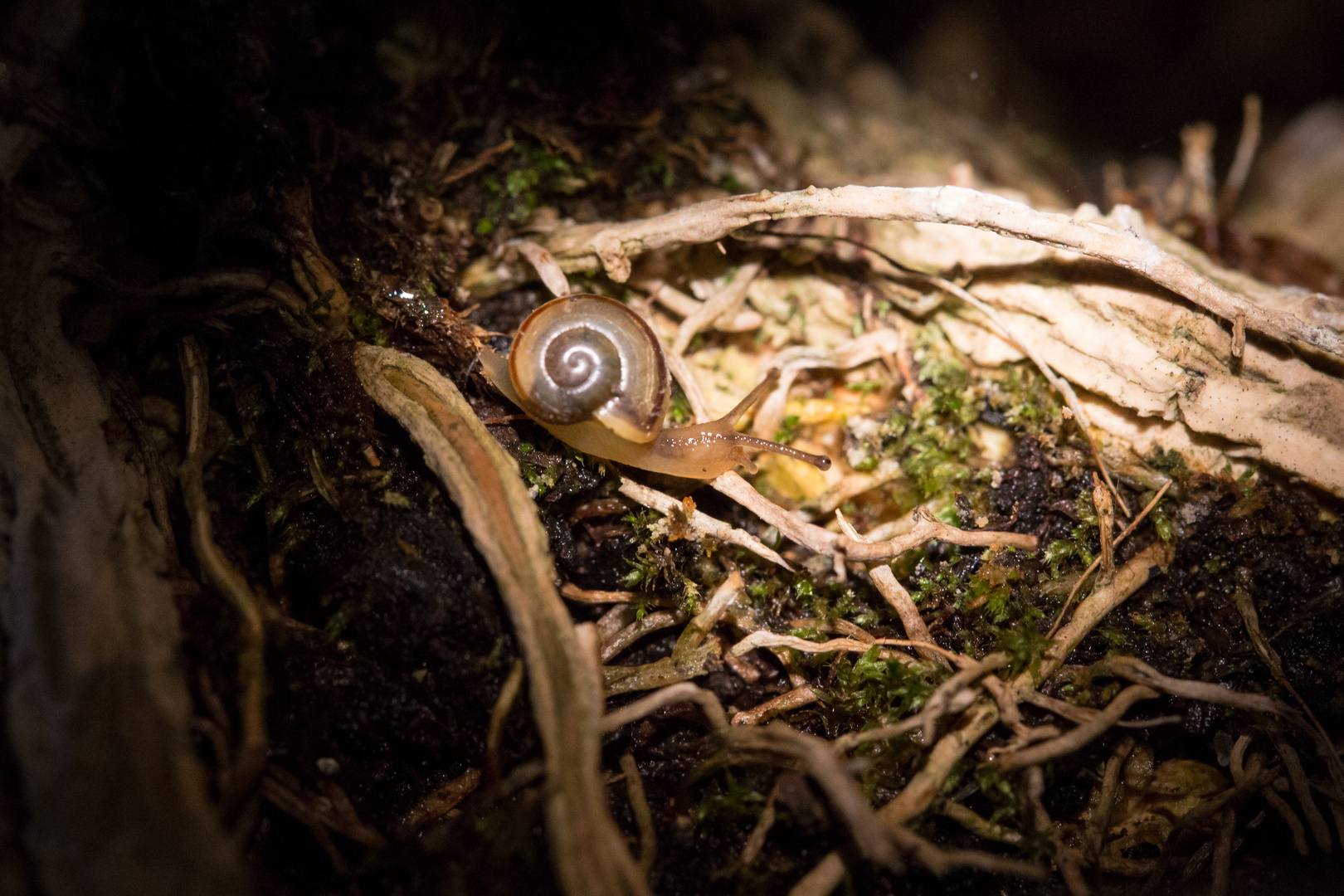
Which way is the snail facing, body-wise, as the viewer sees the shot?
to the viewer's right

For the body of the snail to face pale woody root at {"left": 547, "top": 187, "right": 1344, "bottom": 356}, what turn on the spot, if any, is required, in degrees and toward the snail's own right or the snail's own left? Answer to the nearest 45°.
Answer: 0° — it already faces it

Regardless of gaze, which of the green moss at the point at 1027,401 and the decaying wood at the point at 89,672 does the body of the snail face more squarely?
the green moss

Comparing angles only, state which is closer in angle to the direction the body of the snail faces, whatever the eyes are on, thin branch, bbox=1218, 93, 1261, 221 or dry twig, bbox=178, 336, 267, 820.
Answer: the thin branch

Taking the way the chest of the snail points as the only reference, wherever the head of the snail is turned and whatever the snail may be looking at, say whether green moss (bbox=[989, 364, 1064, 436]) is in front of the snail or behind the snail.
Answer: in front
